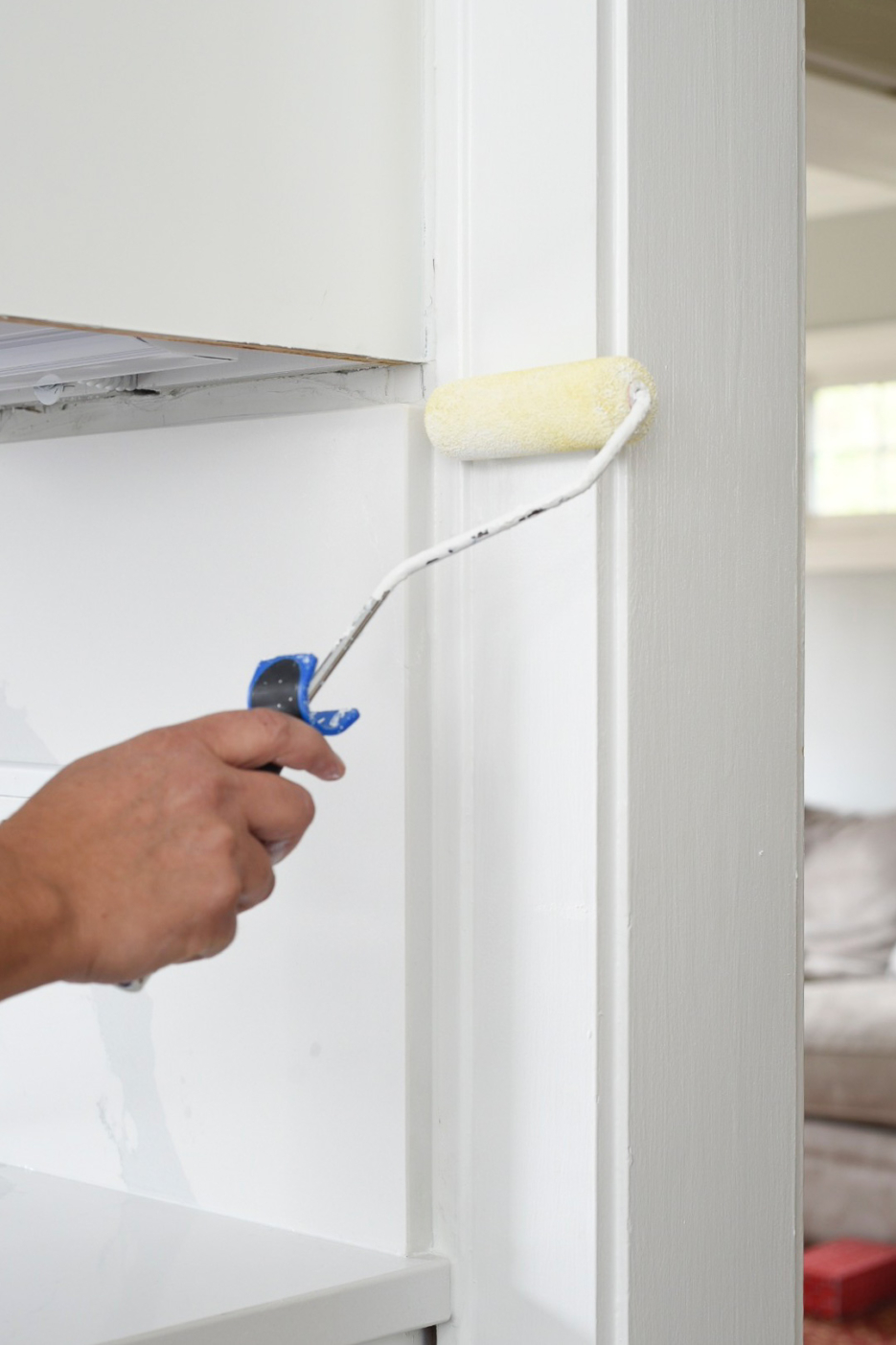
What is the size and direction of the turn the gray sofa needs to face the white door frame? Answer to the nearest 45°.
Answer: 0° — it already faces it

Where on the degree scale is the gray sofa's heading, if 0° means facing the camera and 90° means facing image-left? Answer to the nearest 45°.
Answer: approximately 0°
